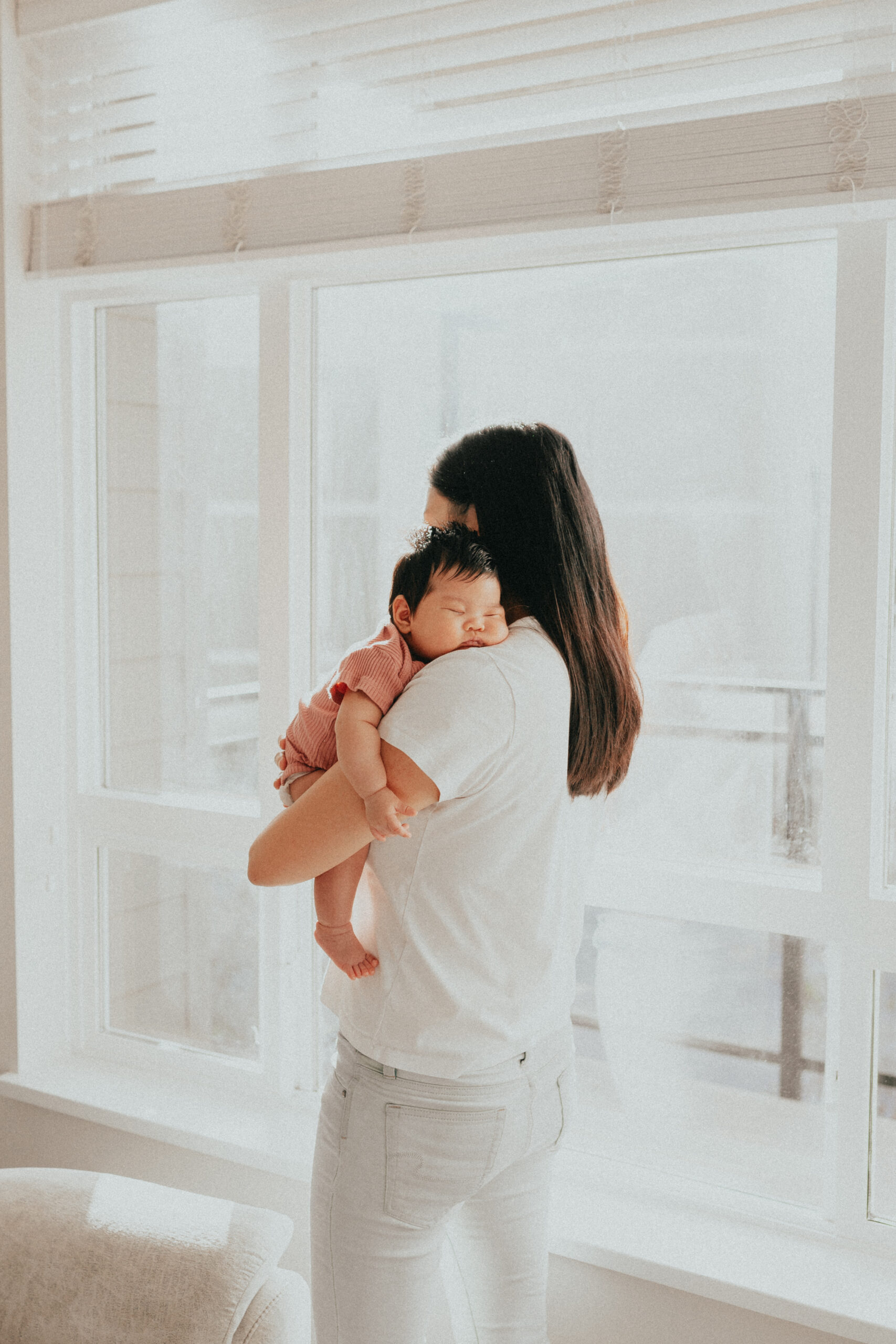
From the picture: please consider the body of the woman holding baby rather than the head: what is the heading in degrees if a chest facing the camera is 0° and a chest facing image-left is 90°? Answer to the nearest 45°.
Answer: approximately 135°

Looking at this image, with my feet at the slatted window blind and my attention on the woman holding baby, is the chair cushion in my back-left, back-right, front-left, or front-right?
front-right

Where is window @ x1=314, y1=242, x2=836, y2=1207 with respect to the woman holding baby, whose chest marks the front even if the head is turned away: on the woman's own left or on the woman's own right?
on the woman's own right

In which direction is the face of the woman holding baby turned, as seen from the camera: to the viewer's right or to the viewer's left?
to the viewer's left
